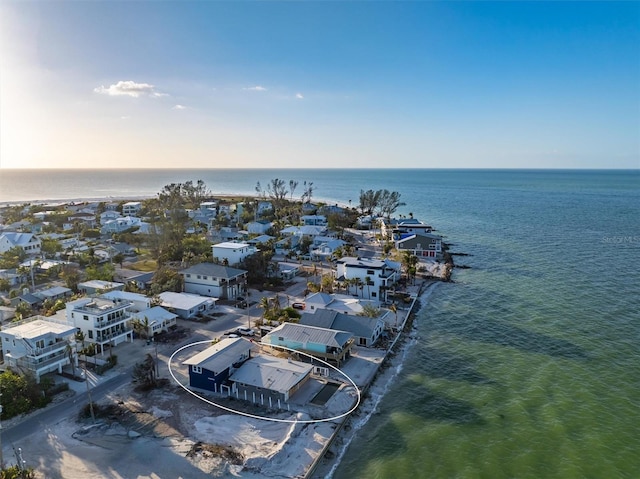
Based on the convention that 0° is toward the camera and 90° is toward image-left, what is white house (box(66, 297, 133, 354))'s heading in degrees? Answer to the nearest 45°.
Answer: approximately 315°

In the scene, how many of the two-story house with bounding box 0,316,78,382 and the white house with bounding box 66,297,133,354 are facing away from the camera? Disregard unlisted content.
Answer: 0

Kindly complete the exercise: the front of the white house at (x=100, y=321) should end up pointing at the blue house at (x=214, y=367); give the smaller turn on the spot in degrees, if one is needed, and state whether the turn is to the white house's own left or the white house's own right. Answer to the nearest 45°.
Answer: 0° — it already faces it

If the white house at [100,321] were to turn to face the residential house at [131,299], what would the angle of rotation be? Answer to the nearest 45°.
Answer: approximately 90° to its left

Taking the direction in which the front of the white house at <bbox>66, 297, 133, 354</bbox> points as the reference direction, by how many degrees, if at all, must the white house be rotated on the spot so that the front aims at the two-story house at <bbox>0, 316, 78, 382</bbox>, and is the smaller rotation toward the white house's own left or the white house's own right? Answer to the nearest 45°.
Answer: approximately 90° to the white house's own right

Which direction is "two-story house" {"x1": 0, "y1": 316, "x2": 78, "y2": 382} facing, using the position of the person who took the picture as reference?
facing the viewer and to the right of the viewer

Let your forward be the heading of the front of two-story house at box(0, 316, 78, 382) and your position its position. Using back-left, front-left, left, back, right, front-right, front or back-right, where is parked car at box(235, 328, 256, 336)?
front-left

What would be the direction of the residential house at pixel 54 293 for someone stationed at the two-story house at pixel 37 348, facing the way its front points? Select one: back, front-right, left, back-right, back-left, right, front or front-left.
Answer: back-left
